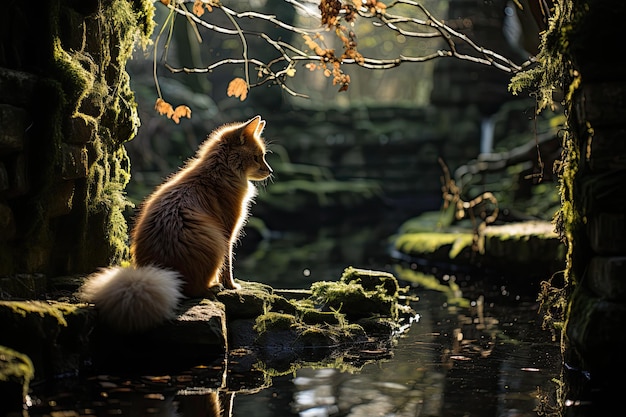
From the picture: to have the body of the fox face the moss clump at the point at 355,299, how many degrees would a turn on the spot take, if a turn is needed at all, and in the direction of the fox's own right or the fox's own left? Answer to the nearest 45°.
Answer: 0° — it already faces it

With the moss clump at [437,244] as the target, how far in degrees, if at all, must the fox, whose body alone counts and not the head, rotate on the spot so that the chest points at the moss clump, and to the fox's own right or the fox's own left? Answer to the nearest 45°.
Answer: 0° — it already faces it

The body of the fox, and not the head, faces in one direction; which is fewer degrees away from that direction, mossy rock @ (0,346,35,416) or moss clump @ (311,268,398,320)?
the moss clump

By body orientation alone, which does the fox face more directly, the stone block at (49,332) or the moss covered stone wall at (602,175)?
the moss covered stone wall

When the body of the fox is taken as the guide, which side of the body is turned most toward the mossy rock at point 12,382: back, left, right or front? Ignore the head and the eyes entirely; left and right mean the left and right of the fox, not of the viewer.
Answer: back

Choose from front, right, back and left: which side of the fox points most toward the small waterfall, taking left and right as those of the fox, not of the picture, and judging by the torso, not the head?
front

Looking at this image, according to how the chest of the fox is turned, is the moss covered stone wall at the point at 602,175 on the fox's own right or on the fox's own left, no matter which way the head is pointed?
on the fox's own right

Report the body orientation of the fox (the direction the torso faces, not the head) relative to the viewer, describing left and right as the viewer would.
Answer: facing away from the viewer and to the right of the viewer
